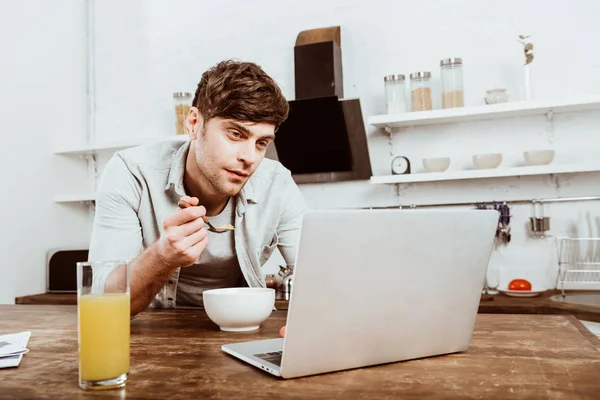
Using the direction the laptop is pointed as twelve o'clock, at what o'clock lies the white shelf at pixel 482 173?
The white shelf is roughly at 2 o'clock from the laptop.

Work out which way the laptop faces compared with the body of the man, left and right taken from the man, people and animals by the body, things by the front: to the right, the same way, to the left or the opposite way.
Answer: the opposite way

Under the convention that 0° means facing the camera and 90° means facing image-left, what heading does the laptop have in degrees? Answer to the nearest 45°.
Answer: approximately 135°

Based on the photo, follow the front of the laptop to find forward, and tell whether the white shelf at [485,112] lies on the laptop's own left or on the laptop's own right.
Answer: on the laptop's own right

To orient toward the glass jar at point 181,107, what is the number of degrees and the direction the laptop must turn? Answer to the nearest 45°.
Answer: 0° — it already faces it

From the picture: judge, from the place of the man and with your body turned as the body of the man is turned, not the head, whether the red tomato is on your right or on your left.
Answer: on your left

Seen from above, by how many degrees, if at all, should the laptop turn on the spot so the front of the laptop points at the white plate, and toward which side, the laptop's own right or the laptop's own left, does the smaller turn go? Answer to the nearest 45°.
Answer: approximately 45° to the laptop's own right

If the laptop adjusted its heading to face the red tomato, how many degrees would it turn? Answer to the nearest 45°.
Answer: approximately 45° to its right

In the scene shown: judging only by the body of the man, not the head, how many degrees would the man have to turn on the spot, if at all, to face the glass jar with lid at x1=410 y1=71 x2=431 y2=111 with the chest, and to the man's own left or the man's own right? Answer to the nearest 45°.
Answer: approximately 90° to the man's own left

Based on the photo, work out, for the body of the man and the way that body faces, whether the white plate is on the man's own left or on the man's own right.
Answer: on the man's own left

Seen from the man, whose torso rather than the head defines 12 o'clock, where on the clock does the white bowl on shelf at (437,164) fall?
The white bowl on shelf is roughly at 9 o'clock from the man.

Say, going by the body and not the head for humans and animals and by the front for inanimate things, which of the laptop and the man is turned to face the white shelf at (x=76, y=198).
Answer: the laptop
